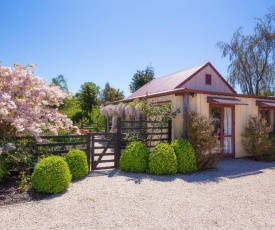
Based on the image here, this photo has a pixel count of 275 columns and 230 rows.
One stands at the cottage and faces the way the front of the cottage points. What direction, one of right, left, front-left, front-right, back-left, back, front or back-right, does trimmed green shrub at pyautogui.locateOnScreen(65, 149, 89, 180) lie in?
right

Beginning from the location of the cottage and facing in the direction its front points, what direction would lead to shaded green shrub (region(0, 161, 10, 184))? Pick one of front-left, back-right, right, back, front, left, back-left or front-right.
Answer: right

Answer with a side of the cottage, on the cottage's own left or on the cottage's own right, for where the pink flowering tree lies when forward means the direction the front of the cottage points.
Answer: on the cottage's own right

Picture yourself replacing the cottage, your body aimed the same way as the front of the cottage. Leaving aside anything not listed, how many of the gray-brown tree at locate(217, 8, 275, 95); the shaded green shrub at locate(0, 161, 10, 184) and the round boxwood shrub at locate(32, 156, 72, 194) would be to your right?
2

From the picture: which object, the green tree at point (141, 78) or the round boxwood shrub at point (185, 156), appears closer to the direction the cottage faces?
the round boxwood shrub

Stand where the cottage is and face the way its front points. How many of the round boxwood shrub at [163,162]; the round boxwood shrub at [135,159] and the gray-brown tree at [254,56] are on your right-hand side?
2

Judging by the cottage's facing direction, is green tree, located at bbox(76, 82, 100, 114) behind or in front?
behind

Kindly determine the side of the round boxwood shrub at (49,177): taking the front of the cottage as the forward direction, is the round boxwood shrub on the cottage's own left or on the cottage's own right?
on the cottage's own right

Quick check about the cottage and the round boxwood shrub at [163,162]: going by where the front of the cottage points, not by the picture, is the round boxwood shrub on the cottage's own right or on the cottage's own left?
on the cottage's own right

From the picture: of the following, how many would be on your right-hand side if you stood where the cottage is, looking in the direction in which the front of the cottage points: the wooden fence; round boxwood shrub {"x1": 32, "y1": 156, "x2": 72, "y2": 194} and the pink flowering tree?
3

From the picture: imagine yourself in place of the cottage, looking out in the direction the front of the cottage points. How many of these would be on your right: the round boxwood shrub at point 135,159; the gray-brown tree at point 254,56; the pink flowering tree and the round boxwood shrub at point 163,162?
3

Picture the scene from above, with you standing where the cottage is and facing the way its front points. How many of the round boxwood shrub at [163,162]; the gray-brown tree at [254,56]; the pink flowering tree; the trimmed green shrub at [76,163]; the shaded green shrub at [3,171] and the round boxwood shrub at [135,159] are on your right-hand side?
5

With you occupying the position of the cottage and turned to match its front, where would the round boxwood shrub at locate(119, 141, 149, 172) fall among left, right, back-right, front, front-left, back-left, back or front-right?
right

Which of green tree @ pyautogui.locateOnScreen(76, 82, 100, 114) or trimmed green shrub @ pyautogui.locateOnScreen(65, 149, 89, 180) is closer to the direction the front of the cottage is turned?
the trimmed green shrub
